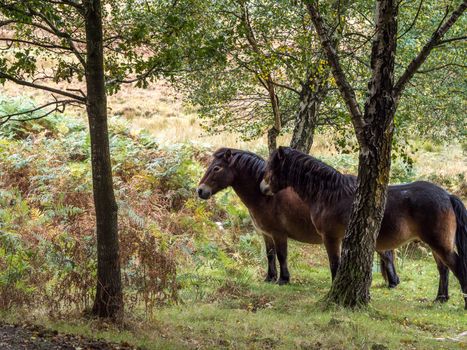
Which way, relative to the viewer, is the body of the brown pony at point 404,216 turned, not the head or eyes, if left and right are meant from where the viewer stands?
facing to the left of the viewer

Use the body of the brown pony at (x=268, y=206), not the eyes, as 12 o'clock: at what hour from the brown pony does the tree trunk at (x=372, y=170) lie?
The tree trunk is roughly at 8 o'clock from the brown pony.

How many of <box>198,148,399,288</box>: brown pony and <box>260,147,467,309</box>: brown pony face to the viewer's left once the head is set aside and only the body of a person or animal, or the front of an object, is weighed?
2

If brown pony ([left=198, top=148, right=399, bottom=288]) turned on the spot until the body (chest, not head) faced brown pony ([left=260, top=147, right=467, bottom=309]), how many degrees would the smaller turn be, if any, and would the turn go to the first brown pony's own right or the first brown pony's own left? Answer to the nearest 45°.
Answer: approximately 135° to the first brown pony's own left

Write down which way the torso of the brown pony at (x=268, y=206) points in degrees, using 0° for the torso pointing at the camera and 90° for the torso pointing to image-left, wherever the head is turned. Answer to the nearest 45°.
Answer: approximately 90°

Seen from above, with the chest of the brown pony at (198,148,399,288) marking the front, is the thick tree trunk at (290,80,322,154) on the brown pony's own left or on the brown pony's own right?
on the brown pony's own right

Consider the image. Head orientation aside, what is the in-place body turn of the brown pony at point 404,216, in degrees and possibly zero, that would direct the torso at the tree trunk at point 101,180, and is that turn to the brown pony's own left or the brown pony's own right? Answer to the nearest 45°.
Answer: approximately 45° to the brown pony's own left

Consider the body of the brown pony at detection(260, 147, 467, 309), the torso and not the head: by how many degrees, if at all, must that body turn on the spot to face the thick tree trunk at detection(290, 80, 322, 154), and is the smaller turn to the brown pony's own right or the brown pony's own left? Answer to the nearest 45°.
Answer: approximately 45° to the brown pony's own right

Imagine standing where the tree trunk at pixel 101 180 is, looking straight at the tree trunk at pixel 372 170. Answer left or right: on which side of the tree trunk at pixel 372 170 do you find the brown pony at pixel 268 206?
left
